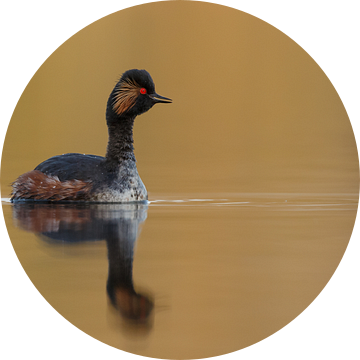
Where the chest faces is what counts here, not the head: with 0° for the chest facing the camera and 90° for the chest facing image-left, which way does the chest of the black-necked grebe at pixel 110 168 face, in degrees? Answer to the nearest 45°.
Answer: approximately 270°
